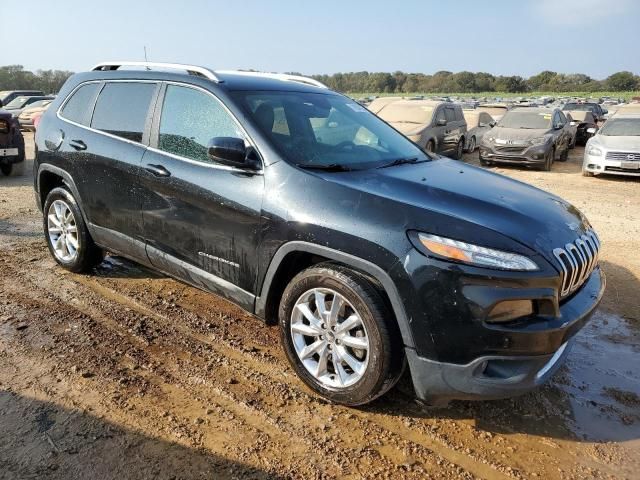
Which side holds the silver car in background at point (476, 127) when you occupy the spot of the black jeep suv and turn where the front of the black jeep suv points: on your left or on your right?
on your left

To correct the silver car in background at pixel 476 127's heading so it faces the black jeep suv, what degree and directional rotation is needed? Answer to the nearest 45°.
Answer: approximately 45° to its left

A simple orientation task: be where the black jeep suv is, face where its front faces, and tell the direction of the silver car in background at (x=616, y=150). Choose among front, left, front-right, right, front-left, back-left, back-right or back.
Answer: left

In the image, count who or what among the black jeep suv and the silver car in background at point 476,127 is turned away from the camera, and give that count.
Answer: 0

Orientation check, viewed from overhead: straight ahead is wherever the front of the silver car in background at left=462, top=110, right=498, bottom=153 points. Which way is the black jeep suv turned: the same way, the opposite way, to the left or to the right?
to the left

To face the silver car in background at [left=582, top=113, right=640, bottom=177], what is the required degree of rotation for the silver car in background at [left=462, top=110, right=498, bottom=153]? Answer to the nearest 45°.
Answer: approximately 90° to its left

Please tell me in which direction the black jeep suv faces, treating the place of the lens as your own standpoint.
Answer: facing the viewer and to the right of the viewer

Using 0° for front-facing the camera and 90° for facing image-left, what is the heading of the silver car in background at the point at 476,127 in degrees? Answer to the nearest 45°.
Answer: approximately 45°

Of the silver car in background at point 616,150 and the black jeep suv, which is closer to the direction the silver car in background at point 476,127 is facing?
the black jeep suv

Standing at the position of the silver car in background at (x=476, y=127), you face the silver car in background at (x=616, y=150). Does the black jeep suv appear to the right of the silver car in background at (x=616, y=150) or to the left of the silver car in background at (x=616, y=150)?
right
